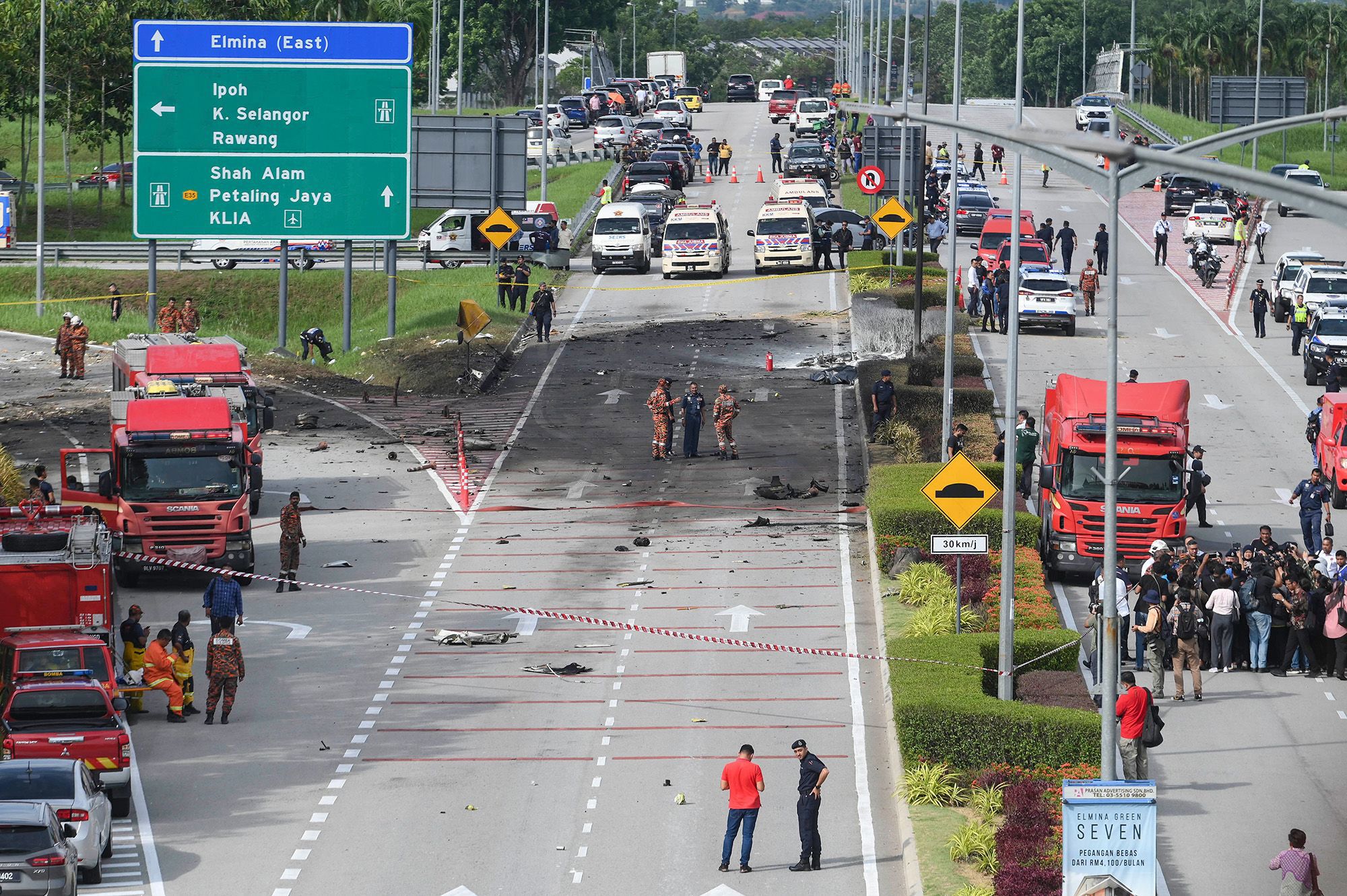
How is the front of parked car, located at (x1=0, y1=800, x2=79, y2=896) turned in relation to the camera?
facing away from the viewer

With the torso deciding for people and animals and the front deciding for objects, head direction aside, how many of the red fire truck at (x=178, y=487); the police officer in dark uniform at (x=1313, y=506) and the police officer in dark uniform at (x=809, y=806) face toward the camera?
2

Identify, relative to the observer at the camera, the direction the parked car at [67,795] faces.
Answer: facing away from the viewer

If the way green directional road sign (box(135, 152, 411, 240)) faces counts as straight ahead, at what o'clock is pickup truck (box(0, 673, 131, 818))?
The pickup truck is roughly at 12 o'clock from the green directional road sign.

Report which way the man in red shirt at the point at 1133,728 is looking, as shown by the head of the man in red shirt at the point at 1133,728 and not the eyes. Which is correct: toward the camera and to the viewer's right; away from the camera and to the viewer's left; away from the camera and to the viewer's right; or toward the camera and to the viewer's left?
away from the camera and to the viewer's left

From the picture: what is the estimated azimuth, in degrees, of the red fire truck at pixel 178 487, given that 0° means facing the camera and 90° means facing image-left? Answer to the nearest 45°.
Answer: approximately 0°

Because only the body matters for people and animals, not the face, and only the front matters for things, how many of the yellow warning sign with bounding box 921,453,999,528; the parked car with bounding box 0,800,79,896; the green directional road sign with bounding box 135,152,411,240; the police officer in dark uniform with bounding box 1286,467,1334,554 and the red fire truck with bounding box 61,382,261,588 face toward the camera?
4
